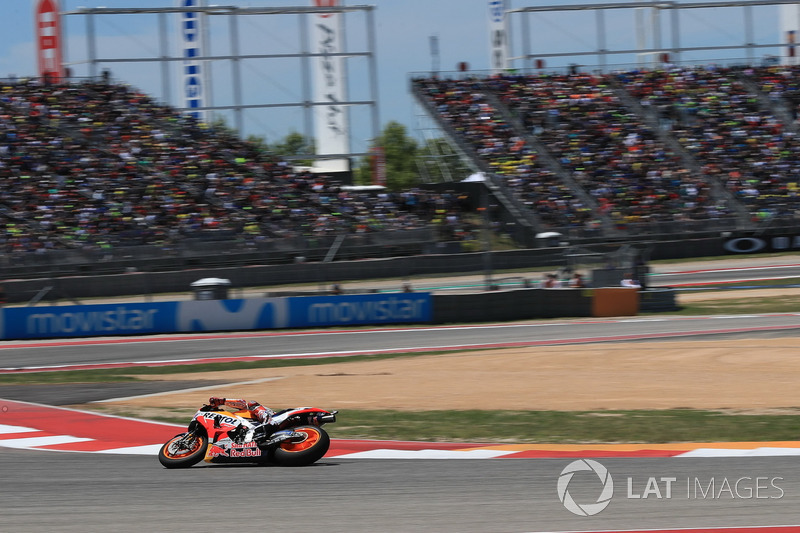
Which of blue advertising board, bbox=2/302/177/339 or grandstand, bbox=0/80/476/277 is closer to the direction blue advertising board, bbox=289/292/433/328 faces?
the blue advertising board

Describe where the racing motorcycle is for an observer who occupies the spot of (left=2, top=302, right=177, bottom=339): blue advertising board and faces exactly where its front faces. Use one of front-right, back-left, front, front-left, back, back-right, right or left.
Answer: front

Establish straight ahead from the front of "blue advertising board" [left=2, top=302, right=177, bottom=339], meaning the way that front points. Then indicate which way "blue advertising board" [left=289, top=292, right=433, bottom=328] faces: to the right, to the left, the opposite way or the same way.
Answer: the same way

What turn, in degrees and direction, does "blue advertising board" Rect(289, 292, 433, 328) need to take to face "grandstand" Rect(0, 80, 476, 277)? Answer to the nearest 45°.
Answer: approximately 135° to its right

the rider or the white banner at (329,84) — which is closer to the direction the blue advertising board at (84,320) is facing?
the rider

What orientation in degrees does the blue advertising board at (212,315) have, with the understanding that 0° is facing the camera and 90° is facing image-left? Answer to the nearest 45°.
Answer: approximately 0°

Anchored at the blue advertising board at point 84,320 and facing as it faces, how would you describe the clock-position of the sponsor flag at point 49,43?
The sponsor flag is roughly at 6 o'clock from the blue advertising board.

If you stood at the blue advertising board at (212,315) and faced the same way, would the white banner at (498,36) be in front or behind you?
behind

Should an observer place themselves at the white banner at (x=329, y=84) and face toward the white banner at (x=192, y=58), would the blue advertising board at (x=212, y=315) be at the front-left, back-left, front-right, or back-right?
front-left

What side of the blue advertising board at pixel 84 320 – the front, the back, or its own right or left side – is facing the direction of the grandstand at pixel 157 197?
back

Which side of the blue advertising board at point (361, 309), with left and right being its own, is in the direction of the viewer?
front

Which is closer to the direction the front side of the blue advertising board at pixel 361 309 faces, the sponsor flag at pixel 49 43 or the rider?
the rider

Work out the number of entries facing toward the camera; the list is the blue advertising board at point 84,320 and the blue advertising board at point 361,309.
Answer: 2

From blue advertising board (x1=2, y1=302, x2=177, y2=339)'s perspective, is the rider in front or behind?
in front

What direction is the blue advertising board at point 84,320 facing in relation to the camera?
toward the camera

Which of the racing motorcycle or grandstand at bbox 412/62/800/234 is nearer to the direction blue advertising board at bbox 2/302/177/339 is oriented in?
the racing motorcycle
